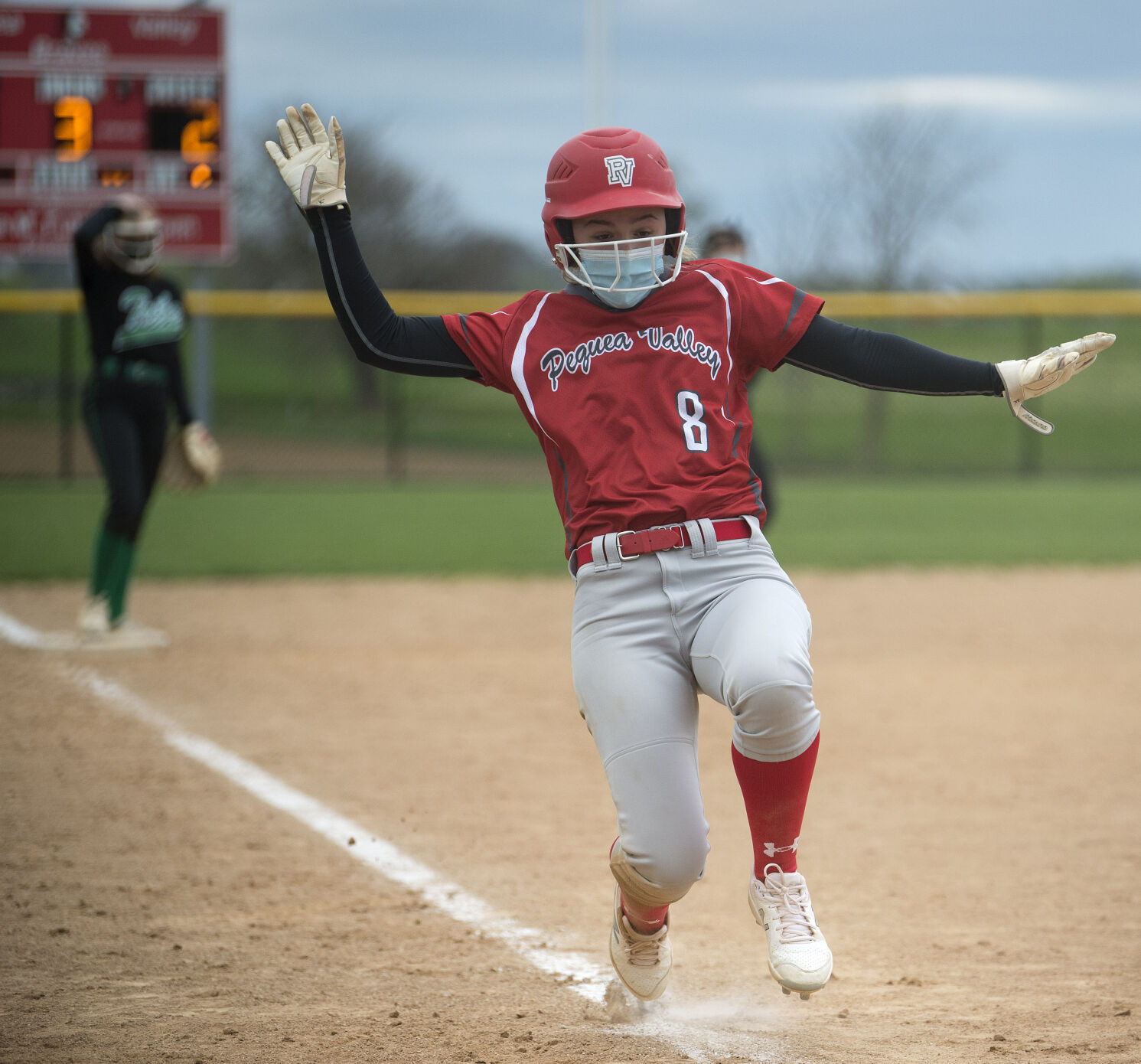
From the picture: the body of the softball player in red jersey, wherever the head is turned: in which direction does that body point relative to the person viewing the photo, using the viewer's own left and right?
facing the viewer

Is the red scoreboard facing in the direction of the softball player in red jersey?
yes

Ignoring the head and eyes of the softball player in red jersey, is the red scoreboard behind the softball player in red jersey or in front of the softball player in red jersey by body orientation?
behind

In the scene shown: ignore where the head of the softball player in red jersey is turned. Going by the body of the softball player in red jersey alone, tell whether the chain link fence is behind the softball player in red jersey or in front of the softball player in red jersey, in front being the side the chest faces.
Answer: behind

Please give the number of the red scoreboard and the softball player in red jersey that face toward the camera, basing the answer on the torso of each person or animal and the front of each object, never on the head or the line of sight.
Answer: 2
